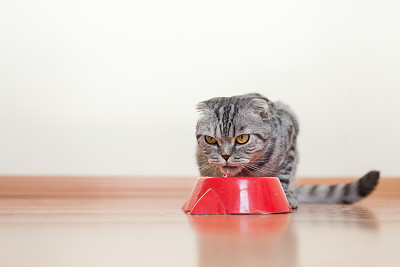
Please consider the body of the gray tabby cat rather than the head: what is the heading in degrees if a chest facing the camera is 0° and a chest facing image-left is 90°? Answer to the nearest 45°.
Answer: approximately 45°
